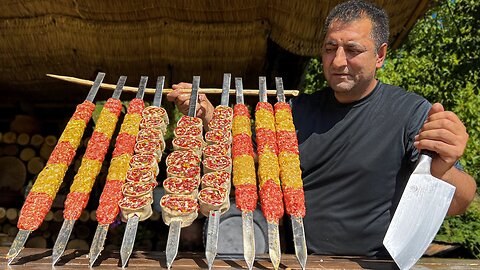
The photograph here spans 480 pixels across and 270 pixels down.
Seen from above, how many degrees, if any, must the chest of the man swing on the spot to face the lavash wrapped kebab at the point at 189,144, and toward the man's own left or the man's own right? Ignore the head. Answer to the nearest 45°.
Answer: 0° — they already face it

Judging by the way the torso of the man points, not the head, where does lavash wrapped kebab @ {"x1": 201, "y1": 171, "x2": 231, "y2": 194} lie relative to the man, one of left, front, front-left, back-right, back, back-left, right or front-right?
front

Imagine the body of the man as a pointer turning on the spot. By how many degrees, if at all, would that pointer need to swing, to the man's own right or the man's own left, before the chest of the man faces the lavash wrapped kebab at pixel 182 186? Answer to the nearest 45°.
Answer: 0° — they already face it

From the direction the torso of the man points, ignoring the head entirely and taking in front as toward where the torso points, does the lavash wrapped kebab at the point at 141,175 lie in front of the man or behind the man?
in front

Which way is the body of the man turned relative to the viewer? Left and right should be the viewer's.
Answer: facing the viewer and to the left of the viewer

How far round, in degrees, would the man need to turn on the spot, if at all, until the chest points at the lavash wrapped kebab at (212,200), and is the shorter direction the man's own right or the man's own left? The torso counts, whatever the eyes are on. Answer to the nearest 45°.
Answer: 0° — they already face it

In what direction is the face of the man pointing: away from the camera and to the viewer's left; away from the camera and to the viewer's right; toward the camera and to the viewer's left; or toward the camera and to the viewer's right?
toward the camera and to the viewer's left
